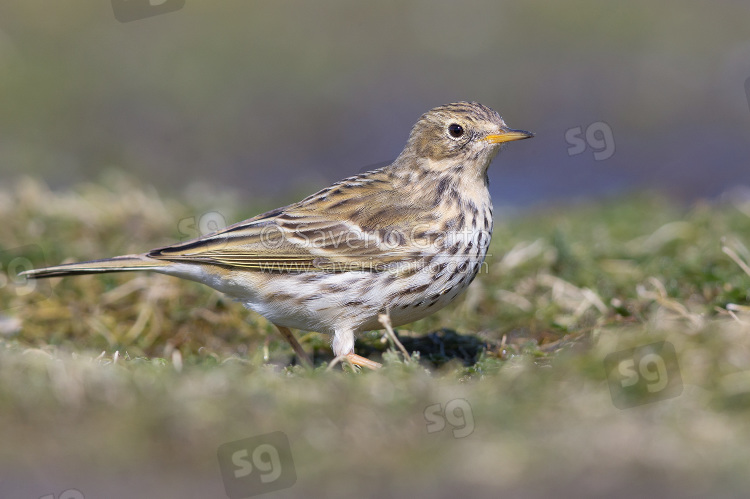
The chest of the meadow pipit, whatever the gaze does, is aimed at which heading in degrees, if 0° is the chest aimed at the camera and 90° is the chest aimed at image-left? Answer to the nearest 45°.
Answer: approximately 270°
